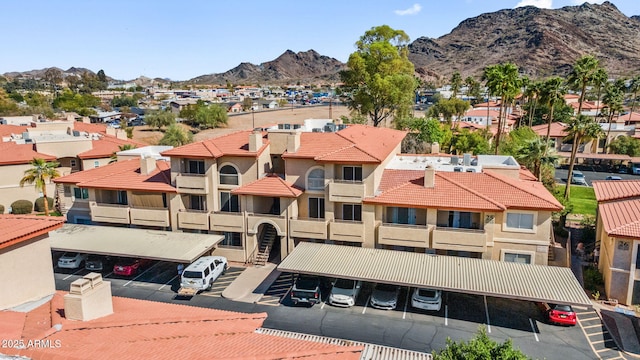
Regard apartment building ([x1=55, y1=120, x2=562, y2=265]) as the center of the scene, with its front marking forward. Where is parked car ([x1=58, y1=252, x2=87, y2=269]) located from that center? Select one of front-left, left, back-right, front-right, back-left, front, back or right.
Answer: right
